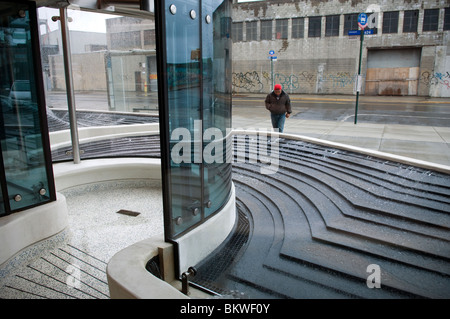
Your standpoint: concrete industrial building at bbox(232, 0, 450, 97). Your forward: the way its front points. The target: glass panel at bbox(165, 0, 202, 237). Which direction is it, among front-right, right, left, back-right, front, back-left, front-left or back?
front

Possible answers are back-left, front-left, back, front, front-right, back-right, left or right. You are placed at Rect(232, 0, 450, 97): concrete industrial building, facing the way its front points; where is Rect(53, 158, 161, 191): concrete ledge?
front

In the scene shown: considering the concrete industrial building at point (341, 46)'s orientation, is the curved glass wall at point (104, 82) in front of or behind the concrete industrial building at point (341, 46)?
in front

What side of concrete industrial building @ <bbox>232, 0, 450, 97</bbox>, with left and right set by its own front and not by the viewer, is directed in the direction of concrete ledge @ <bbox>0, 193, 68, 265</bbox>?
front

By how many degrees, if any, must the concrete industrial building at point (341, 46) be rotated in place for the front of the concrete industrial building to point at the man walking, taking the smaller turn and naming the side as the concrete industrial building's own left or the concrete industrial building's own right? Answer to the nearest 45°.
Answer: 0° — it already faces them

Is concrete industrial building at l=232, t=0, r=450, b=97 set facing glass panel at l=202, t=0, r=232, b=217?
yes

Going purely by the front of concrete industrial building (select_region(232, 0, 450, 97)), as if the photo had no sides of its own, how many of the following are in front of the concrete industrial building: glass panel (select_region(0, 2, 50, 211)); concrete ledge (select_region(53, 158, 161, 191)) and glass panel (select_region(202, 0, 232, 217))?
3

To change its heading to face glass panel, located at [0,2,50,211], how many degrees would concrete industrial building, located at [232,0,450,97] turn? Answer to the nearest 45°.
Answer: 0° — it already faces it

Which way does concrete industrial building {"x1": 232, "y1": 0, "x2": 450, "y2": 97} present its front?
toward the camera
